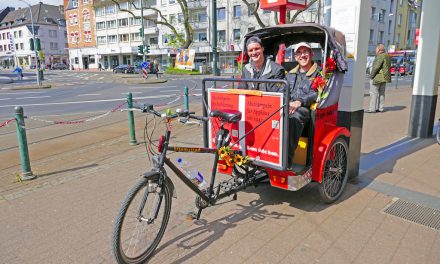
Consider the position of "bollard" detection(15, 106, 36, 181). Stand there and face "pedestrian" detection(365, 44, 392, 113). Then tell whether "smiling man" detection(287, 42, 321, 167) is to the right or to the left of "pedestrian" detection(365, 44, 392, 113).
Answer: right

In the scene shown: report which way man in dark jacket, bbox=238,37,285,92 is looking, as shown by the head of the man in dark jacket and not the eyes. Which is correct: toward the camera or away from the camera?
toward the camera

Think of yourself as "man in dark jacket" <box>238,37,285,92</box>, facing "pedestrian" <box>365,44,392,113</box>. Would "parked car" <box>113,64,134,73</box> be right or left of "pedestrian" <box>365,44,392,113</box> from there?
left

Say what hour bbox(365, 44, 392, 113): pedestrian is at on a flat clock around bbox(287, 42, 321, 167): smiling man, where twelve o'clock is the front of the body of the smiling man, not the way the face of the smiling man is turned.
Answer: The pedestrian is roughly at 5 o'clock from the smiling man.

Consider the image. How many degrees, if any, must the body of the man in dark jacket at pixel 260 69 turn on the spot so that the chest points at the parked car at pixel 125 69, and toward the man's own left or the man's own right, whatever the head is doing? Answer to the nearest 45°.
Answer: approximately 135° to the man's own right

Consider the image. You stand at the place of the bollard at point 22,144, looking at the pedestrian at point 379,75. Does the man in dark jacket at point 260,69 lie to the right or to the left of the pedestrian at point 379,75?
right

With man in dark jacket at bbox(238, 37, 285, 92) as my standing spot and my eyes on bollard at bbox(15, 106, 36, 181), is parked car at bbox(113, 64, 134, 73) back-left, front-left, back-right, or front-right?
front-right

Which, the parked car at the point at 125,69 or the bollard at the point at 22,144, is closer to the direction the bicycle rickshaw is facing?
the bollard

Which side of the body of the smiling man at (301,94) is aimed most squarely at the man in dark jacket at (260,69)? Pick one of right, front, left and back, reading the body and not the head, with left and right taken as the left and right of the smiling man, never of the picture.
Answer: right

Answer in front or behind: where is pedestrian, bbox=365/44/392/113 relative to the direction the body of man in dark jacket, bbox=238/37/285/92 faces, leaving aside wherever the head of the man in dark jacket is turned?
behind

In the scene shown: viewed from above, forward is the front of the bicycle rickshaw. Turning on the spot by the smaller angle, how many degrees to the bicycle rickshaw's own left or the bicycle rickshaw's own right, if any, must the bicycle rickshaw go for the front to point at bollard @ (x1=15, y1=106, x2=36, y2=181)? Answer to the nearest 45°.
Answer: approximately 45° to the bicycle rickshaw's own right

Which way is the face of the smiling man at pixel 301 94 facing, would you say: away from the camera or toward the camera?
toward the camera

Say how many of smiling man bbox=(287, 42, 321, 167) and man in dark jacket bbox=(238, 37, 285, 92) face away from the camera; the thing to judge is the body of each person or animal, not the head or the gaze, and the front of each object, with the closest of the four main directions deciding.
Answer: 0

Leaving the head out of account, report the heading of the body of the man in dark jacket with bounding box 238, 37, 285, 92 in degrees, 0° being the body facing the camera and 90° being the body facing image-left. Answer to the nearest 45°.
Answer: approximately 0°
